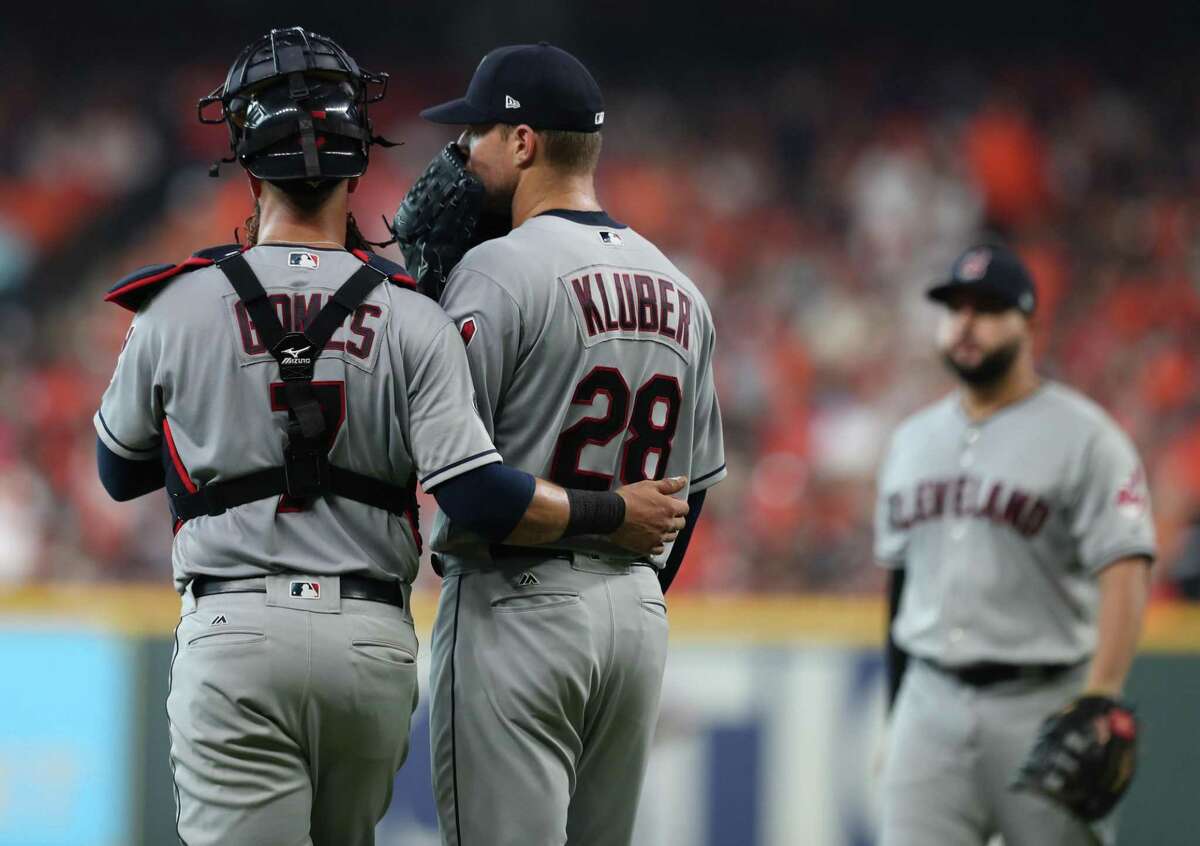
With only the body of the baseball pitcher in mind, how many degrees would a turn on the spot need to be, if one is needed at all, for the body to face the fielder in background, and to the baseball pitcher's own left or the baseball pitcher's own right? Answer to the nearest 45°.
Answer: approximately 90° to the baseball pitcher's own right

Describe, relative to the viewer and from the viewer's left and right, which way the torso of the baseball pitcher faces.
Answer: facing away from the viewer and to the left of the viewer

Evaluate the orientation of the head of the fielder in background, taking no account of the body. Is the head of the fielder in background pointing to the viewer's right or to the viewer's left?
to the viewer's left

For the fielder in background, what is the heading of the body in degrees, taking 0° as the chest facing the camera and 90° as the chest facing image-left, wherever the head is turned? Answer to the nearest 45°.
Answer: approximately 45°

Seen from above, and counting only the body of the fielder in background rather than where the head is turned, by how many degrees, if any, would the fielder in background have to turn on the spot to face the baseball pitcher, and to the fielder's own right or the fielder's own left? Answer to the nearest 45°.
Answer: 0° — they already face them
